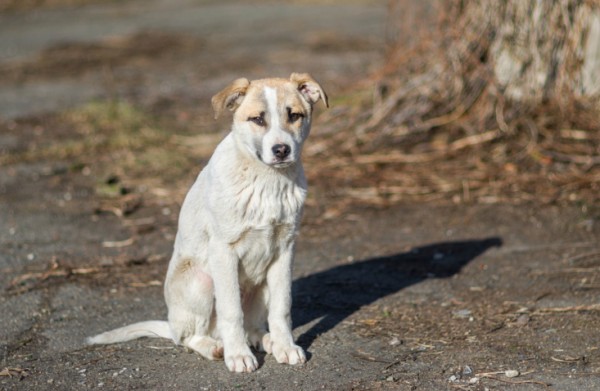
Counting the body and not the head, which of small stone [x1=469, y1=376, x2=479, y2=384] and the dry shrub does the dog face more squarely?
the small stone

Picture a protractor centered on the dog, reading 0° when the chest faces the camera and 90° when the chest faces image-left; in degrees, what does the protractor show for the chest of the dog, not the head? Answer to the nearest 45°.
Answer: approximately 315°

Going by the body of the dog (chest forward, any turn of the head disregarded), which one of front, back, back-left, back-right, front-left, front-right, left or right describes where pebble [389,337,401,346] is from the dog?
front-left

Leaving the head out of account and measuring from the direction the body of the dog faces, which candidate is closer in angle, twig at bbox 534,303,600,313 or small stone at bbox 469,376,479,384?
the small stone

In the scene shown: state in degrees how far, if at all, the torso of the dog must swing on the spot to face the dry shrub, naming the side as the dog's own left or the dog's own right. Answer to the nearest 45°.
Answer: approximately 90° to the dog's own left

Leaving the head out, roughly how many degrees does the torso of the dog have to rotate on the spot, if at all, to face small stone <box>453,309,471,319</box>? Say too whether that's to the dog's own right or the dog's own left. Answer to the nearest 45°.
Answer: approximately 45° to the dog's own left

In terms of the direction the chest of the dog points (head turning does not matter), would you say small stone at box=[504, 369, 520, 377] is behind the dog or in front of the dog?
in front

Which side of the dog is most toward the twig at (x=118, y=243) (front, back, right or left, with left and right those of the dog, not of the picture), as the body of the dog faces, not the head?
back

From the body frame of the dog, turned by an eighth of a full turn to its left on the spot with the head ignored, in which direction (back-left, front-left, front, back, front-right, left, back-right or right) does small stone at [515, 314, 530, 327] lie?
front

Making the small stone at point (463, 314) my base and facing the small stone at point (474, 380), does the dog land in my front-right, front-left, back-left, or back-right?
front-right

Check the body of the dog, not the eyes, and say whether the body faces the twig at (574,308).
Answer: no
